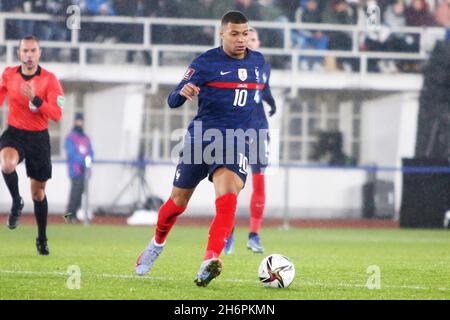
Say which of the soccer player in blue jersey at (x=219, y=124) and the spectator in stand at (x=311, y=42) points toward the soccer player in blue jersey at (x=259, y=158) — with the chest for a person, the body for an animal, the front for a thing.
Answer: the spectator in stand

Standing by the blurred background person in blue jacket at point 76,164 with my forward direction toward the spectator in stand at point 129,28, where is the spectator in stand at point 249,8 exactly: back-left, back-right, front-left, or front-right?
front-right

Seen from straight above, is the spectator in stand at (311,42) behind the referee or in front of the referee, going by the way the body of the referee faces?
behind

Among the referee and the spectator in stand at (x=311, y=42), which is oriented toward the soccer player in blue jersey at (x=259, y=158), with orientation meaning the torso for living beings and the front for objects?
the spectator in stand

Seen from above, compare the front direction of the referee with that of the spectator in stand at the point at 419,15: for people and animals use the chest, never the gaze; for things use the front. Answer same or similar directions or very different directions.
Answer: same or similar directions

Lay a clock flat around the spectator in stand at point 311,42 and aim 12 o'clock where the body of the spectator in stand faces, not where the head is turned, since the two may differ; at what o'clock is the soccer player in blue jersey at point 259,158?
The soccer player in blue jersey is roughly at 12 o'clock from the spectator in stand.

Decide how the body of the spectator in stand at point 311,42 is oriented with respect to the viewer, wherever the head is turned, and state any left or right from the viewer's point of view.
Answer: facing the viewer

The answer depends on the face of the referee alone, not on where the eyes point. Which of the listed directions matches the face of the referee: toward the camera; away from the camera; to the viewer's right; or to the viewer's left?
toward the camera

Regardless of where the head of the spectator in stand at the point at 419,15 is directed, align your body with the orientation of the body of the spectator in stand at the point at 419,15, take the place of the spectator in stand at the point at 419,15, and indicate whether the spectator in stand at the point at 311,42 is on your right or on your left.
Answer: on your right

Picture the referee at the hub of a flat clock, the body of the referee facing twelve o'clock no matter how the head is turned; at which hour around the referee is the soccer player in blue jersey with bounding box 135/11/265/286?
The soccer player in blue jersey is roughly at 11 o'clock from the referee.

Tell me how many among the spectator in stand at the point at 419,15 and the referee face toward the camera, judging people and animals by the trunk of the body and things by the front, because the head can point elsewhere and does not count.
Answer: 2

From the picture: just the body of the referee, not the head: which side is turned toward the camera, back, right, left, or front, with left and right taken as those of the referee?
front

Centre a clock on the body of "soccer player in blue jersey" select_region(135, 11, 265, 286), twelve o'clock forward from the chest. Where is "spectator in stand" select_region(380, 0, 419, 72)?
The spectator in stand is roughly at 8 o'clock from the soccer player in blue jersey.

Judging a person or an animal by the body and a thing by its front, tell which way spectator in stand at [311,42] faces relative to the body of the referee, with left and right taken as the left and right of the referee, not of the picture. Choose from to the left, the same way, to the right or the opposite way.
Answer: the same way

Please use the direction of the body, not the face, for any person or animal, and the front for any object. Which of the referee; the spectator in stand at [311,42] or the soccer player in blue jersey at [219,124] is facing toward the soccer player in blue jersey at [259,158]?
the spectator in stand

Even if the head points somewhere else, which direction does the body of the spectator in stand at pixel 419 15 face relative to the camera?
toward the camera
